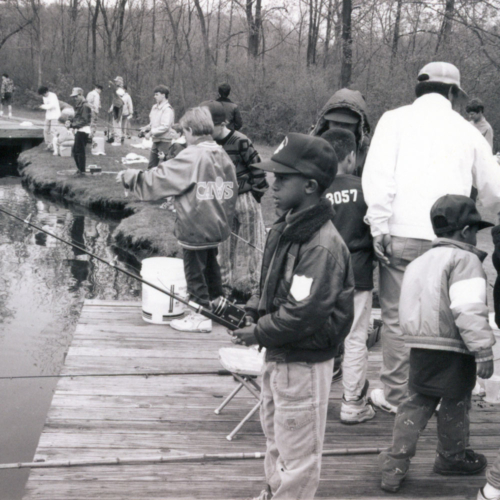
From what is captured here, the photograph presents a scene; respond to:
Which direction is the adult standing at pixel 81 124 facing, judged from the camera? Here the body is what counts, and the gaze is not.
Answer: to the viewer's left

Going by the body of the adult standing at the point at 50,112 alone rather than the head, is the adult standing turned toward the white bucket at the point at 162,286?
no

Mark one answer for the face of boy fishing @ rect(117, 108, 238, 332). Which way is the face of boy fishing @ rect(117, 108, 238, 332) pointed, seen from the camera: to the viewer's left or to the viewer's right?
to the viewer's left

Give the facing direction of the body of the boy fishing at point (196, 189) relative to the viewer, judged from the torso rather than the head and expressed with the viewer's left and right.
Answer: facing away from the viewer and to the left of the viewer

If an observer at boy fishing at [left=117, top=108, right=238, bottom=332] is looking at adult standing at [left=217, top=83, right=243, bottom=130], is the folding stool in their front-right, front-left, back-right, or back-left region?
back-right

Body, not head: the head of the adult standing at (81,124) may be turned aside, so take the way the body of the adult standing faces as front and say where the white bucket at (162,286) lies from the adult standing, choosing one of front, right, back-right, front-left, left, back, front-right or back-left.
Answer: left

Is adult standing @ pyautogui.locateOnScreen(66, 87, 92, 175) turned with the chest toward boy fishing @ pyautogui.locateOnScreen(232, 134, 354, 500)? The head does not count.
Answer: no

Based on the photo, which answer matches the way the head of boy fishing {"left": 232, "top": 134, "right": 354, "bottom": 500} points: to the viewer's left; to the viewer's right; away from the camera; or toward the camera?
to the viewer's left

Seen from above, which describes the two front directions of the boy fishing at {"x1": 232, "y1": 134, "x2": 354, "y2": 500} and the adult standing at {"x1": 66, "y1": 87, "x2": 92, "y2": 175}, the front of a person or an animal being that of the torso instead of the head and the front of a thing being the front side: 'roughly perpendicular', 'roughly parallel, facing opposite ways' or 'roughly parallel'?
roughly parallel

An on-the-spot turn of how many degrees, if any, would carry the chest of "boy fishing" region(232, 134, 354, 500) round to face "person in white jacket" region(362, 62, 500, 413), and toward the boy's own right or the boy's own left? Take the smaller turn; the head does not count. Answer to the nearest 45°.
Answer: approximately 135° to the boy's own right

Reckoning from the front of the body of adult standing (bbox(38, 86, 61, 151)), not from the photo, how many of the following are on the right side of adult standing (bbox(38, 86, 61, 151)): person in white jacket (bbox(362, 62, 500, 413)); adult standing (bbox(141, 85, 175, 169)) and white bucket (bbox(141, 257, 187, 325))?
0

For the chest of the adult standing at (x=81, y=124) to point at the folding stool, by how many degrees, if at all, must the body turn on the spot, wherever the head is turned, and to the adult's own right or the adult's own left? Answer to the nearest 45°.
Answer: approximately 90° to the adult's own left
